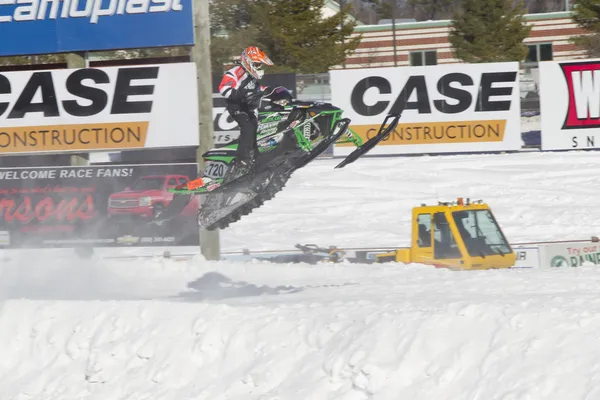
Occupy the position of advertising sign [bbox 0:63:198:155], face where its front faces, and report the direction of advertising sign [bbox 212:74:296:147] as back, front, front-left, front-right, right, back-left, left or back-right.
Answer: back-left

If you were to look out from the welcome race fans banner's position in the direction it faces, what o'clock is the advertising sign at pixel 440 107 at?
The advertising sign is roughly at 9 o'clock from the welcome race fans banner.

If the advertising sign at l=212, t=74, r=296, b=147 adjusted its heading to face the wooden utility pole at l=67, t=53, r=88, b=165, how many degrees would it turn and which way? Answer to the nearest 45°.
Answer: approximately 45° to its right

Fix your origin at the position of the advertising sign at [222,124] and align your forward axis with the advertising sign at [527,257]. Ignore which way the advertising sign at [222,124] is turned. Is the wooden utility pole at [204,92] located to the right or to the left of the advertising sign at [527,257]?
right

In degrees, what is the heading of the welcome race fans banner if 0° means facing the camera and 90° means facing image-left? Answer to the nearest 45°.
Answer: approximately 0°

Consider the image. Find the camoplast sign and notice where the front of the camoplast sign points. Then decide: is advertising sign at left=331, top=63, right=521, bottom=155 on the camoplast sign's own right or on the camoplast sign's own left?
on the camoplast sign's own left

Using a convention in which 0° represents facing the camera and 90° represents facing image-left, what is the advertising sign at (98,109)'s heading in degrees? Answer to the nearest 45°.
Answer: approximately 0°

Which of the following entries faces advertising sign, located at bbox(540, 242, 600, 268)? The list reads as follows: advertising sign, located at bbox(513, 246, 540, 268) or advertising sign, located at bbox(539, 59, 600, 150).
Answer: advertising sign, located at bbox(539, 59, 600, 150)

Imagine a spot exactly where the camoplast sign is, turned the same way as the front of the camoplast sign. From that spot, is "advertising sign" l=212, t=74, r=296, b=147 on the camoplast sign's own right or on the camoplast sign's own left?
on the camoplast sign's own left
